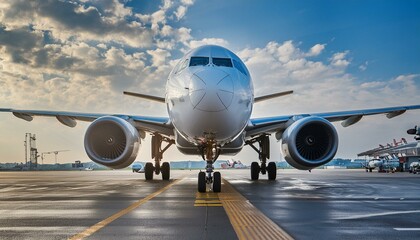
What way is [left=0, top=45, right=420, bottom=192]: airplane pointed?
toward the camera
